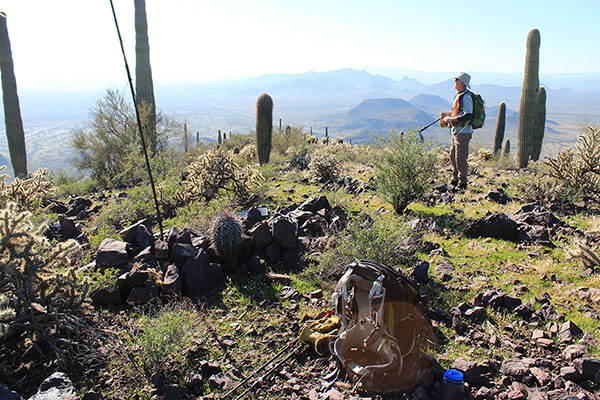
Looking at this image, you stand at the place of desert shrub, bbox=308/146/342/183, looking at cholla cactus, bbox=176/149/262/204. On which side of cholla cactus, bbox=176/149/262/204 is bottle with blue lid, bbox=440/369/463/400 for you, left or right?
left

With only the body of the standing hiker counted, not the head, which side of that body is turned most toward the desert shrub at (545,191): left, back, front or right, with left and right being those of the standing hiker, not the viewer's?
back

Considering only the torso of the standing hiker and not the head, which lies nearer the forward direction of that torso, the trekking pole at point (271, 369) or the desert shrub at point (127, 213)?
the desert shrub

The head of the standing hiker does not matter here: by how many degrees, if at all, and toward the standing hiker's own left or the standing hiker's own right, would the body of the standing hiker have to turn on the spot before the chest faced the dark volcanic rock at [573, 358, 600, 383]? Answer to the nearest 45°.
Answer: approximately 90° to the standing hiker's own left

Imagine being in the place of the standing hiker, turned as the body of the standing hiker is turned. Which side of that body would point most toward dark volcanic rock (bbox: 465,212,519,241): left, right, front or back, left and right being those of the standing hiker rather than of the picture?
left

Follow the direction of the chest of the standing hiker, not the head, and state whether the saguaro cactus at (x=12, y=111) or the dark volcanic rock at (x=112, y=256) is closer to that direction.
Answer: the saguaro cactus

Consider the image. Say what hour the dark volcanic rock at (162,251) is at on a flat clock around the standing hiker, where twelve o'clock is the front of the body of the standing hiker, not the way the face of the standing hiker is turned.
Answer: The dark volcanic rock is roughly at 10 o'clock from the standing hiker.

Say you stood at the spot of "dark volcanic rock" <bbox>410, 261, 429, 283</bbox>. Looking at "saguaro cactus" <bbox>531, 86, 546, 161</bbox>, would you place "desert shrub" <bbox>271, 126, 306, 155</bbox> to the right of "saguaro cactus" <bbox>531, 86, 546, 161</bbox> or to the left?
left

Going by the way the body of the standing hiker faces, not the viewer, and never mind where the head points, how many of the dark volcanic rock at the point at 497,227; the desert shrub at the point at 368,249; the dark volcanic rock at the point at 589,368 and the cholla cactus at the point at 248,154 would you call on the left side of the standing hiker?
3

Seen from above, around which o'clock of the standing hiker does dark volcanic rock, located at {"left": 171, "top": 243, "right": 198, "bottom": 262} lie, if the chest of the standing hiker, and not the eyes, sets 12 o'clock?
The dark volcanic rock is roughly at 10 o'clock from the standing hiker.

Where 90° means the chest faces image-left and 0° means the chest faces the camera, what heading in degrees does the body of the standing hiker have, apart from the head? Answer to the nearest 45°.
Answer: approximately 90°

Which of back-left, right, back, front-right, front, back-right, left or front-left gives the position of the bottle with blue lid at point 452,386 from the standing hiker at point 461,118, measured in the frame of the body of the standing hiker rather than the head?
left

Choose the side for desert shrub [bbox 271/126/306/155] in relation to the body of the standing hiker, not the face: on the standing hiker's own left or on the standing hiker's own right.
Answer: on the standing hiker's own right

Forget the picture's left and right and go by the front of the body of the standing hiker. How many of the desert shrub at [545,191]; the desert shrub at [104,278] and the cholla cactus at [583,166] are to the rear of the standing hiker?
2

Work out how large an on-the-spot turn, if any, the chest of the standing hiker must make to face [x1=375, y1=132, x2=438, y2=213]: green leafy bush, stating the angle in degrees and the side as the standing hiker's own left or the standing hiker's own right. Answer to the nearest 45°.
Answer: approximately 45° to the standing hiker's own left
